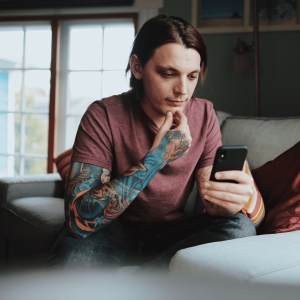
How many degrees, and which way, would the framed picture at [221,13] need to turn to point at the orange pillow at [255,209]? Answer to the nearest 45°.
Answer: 0° — it already faces it

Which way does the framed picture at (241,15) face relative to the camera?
toward the camera

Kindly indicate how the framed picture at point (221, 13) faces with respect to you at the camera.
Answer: facing the viewer

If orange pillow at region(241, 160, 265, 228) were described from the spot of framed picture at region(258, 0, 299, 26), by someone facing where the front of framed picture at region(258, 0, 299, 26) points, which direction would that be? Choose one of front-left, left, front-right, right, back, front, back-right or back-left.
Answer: front

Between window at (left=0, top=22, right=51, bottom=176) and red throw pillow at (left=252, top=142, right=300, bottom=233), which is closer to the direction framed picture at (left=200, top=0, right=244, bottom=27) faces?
the red throw pillow

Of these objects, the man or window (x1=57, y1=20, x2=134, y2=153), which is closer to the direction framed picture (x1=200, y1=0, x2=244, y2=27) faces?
the man

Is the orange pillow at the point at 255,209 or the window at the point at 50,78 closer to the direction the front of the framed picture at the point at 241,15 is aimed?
the orange pillow

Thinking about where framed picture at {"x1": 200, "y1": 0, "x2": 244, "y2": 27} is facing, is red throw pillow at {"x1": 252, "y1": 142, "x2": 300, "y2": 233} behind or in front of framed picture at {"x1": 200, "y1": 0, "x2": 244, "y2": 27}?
in front

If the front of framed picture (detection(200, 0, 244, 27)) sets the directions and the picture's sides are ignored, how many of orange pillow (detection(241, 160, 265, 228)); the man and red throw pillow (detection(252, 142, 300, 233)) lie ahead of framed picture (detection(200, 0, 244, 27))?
3

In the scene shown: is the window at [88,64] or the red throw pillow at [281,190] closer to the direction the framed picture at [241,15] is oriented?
the red throw pillow

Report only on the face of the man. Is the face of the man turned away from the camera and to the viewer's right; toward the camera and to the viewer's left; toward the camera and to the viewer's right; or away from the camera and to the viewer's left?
toward the camera and to the viewer's right

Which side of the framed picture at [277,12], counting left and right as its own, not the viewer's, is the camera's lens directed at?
front

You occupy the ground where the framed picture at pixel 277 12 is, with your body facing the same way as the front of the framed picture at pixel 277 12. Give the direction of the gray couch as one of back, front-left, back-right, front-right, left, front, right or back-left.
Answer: front
